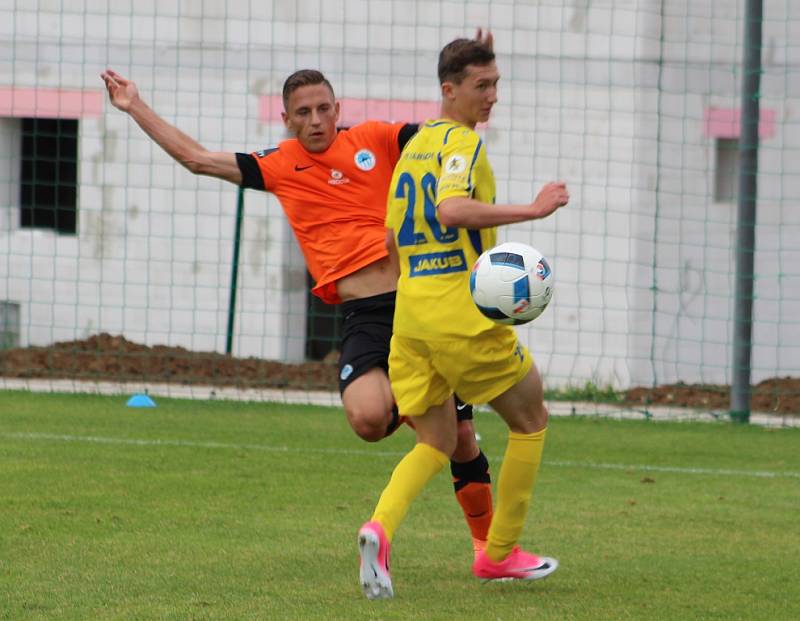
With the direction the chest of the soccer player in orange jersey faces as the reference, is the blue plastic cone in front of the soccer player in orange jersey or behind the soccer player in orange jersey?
behind

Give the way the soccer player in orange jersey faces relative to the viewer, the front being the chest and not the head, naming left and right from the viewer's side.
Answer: facing the viewer

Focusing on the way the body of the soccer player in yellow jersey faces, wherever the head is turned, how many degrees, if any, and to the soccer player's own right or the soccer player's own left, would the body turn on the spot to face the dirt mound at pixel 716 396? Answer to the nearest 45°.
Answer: approximately 45° to the soccer player's own left

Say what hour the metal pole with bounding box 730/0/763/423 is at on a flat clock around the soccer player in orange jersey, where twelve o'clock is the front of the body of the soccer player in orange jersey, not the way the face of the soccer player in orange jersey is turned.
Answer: The metal pole is roughly at 7 o'clock from the soccer player in orange jersey.

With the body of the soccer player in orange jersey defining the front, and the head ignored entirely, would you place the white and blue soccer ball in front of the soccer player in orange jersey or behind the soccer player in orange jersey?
in front

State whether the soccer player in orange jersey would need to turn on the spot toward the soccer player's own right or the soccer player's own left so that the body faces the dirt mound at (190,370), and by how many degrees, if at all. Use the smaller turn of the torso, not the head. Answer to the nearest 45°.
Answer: approximately 180°

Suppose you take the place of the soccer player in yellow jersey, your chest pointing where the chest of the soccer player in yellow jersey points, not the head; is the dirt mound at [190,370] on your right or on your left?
on your left
